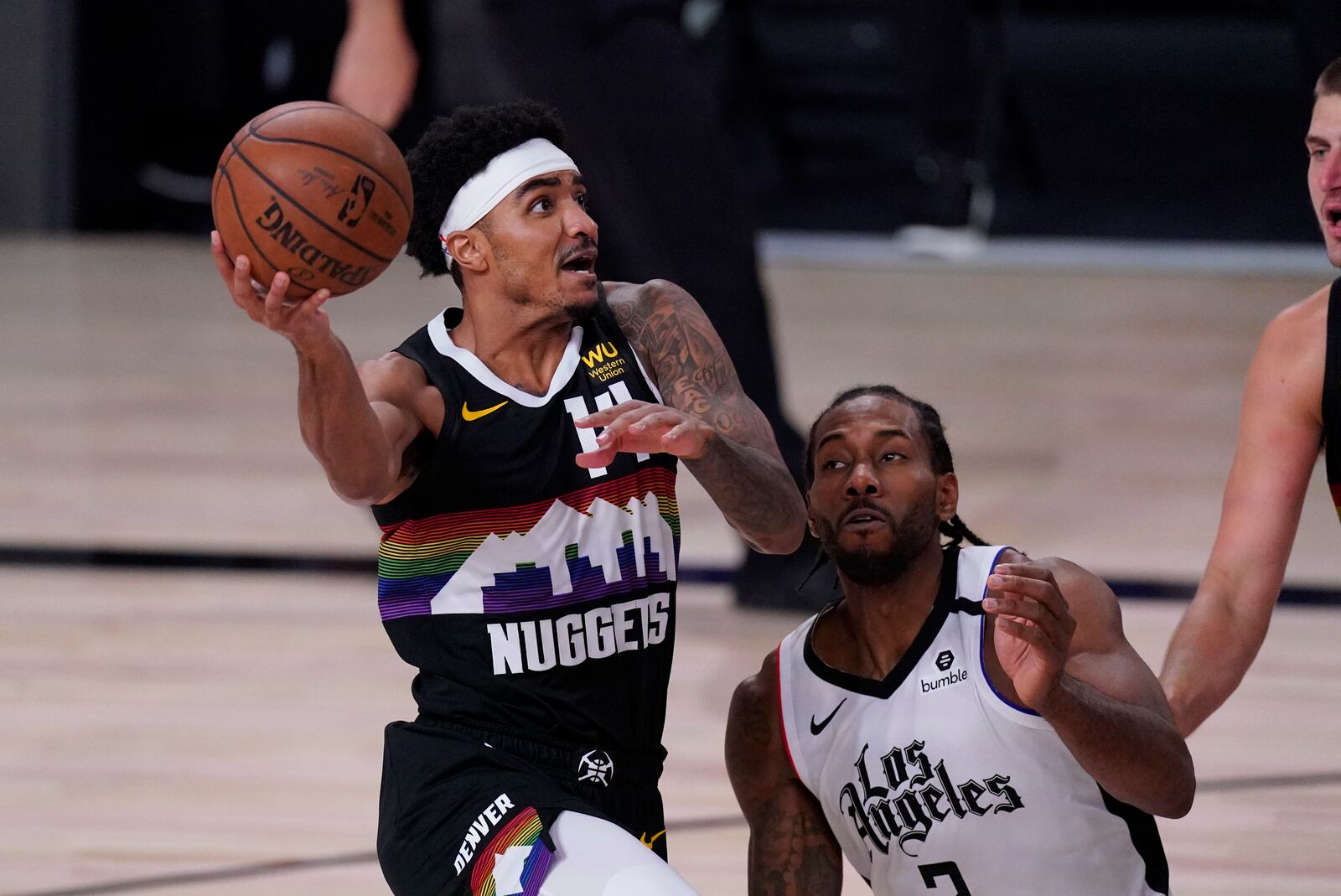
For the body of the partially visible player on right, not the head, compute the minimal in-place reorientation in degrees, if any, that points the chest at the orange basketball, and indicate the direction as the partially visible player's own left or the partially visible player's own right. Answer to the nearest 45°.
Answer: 0° — they already face it

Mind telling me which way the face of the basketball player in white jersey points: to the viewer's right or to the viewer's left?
to the viewer's left

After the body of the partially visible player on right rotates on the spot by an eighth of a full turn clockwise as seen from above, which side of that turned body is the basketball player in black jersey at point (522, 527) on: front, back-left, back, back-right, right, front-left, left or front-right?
front-left

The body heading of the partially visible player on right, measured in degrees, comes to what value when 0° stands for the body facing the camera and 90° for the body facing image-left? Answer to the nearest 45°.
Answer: approximately 45°

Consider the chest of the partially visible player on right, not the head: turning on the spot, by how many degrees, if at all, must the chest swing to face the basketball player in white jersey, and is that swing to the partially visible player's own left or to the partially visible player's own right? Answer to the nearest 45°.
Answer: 0° — they already face them
